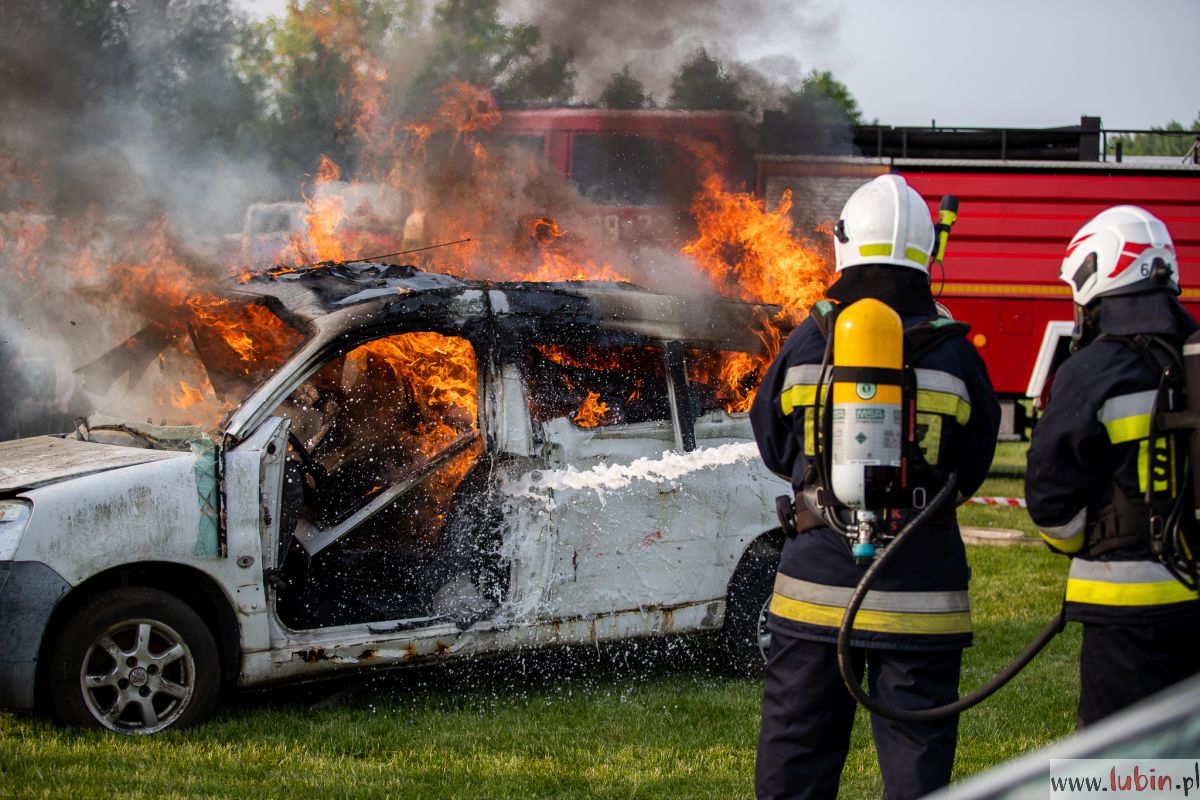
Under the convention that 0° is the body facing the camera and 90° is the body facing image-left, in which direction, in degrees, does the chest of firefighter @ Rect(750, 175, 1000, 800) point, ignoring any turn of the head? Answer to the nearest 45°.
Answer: approximately 180°

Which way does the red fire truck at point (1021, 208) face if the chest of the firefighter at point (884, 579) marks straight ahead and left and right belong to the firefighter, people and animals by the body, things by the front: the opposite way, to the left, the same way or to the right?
to the left

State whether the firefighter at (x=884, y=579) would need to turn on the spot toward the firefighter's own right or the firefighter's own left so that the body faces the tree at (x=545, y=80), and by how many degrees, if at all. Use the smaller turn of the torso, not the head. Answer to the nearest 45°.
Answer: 0° — they already face it

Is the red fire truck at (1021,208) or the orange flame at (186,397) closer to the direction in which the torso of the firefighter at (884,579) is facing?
the red fire truck

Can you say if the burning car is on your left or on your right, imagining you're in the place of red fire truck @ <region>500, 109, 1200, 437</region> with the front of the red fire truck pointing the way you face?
on your left

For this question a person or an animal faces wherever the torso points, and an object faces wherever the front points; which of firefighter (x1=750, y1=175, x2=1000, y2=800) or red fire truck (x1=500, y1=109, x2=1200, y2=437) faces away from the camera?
the firefighter

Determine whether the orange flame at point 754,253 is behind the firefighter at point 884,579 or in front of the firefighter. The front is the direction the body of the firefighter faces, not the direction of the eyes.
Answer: in front

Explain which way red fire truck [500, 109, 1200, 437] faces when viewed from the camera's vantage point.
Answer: facing to the left of the viewer

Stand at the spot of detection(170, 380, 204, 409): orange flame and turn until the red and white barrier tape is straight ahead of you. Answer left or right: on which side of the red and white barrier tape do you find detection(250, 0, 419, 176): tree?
left

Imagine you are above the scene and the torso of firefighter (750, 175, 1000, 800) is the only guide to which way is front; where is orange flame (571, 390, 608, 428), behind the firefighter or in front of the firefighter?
in front

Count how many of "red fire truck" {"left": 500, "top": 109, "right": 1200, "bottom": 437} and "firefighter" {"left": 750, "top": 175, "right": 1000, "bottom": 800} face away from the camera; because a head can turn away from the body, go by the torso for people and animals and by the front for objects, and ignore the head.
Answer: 1
